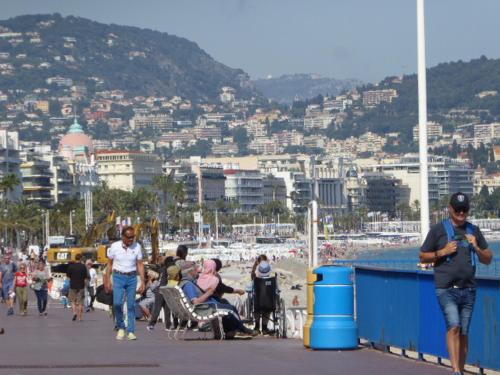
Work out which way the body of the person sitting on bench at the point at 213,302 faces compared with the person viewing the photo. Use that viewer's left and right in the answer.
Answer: facing to the right of the viewer

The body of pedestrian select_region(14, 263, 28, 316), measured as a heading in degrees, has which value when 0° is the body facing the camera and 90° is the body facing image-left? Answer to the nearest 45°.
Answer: approximately 0°

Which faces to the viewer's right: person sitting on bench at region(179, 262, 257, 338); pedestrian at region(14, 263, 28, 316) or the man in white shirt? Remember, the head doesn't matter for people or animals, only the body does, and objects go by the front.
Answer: the person sitting on bench

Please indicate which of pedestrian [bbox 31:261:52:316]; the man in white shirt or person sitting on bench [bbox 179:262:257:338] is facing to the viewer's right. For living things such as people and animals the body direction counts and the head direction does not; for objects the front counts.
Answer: the person sitting on bench
